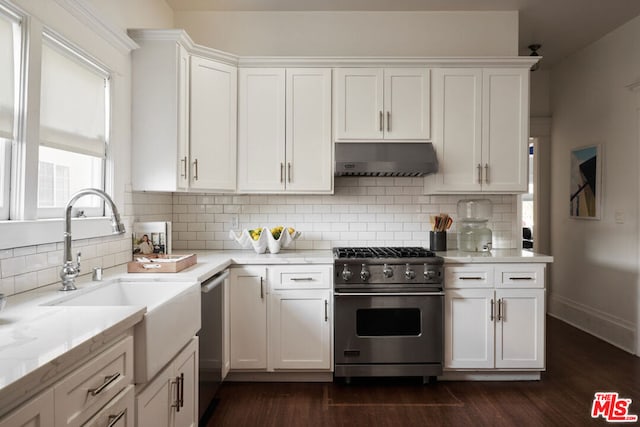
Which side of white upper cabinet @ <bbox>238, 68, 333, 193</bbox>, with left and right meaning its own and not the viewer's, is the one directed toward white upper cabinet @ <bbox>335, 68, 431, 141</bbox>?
left

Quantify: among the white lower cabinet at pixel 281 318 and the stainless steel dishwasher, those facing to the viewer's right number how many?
1

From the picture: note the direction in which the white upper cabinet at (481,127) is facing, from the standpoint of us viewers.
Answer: facing the viewer

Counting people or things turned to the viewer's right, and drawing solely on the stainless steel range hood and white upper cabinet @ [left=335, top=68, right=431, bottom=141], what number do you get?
0

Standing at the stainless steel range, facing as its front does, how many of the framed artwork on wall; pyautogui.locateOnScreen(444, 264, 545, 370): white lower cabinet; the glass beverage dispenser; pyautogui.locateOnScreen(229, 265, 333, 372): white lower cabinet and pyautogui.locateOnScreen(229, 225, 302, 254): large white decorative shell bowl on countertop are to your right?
2

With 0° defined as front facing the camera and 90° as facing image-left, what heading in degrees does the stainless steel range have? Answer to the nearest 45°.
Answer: approximately 0°

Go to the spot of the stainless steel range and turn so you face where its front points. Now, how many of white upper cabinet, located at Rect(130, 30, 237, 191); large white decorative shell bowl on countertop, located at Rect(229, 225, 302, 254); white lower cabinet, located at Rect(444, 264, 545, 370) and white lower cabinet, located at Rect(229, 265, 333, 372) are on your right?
3

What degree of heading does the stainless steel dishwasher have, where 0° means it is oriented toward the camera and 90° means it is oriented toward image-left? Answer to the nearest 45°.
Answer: approximately 270°

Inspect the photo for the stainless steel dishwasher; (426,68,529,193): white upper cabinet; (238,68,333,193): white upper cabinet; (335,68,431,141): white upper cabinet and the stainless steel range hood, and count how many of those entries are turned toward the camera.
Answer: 4

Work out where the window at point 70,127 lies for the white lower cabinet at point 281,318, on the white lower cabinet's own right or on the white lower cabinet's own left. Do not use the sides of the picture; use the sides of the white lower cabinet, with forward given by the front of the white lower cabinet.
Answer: on the white lower cabinet's own right

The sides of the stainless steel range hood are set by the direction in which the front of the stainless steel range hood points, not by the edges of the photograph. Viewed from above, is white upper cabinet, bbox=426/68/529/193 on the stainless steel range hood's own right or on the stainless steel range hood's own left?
on the stainless steel range hood's own left

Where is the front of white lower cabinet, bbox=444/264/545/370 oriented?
toward the camera

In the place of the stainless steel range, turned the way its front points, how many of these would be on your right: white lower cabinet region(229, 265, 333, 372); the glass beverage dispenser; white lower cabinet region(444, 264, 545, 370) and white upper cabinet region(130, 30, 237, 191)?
2

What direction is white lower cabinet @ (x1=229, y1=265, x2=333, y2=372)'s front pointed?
toward the camera

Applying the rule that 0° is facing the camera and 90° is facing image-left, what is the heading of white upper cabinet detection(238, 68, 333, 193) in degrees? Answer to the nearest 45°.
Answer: approximately 0°
